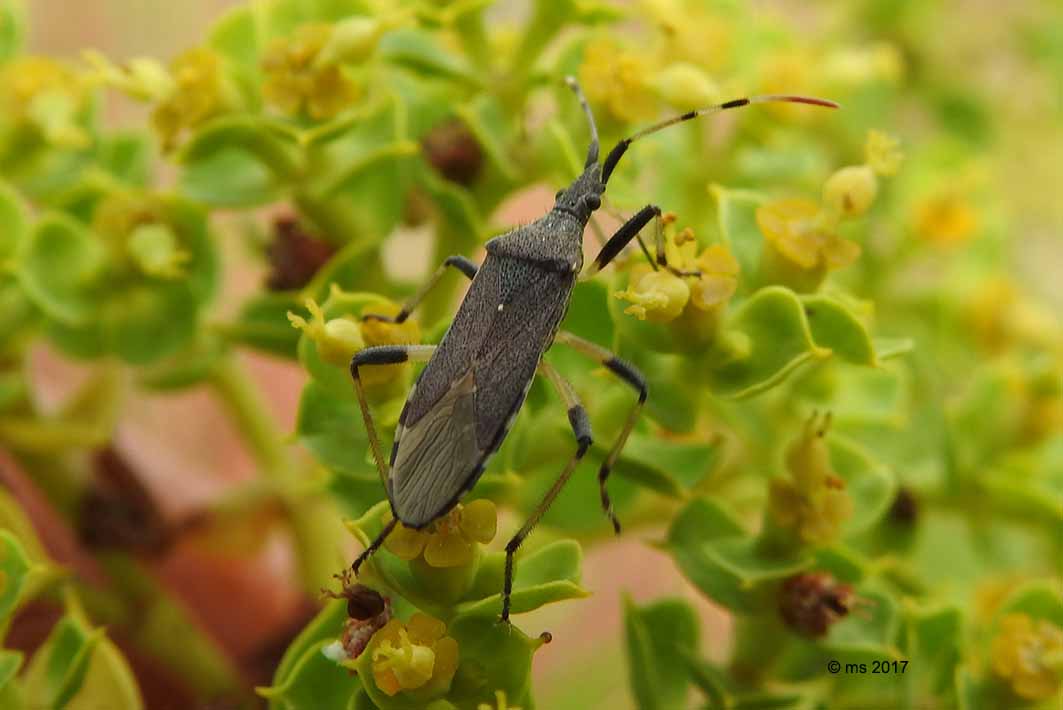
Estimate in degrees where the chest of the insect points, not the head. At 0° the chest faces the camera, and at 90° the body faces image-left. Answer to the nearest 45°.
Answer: approximately 225°

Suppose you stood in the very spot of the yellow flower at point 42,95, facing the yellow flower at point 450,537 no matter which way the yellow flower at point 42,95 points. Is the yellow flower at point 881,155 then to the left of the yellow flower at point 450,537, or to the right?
left
